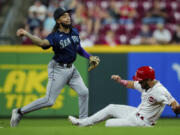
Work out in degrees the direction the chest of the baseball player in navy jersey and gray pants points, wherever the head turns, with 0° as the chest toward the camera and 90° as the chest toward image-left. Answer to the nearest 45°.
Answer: approximately 315°
